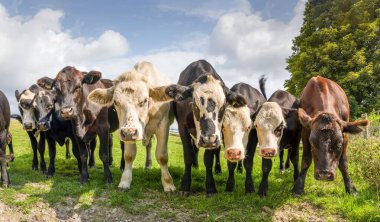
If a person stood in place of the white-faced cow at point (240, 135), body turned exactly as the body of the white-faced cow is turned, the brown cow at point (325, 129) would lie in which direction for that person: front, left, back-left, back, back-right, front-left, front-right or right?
left

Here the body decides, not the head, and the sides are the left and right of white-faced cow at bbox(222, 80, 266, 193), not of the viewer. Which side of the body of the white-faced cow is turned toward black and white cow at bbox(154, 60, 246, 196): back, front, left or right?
right

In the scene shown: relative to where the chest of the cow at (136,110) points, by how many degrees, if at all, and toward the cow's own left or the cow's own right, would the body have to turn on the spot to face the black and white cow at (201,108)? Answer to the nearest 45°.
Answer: approximately 45° to the cow's own left

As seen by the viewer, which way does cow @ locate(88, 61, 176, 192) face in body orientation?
toward the camera

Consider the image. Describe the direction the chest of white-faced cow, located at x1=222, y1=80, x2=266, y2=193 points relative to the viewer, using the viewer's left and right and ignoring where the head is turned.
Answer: facing the viewer

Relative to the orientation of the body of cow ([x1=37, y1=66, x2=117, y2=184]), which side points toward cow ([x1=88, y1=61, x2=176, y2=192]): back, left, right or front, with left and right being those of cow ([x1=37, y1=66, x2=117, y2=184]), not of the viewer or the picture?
left

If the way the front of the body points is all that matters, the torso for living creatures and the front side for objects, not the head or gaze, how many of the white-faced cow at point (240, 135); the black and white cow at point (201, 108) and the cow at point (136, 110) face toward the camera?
3

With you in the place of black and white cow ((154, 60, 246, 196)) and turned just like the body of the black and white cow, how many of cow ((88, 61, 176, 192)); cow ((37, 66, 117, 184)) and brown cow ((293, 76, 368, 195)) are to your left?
1

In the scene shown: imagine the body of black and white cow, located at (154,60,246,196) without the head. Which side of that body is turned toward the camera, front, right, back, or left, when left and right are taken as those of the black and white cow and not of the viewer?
front

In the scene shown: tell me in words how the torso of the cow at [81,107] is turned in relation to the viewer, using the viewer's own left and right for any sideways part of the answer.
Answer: facing the viewer and to the left of the viewer

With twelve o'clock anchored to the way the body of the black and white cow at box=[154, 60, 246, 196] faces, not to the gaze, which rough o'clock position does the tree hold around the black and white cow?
The tree is roughly at 7 o'clock from the black and white cow.

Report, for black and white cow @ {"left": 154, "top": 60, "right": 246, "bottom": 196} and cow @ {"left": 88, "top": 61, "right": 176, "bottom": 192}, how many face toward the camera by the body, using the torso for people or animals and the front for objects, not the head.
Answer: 2

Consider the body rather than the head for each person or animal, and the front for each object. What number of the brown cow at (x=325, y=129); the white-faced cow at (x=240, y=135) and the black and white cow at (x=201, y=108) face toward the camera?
3
